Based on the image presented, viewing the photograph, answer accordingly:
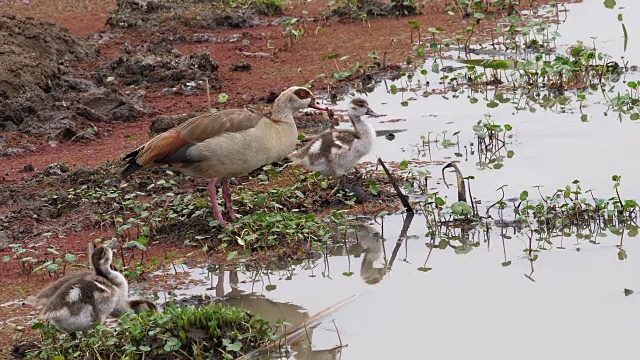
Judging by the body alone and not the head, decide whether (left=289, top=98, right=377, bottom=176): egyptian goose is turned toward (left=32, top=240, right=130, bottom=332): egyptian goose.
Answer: no

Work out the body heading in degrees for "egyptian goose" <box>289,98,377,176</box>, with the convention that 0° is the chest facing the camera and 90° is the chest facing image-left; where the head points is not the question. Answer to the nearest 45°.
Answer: approximately 270°

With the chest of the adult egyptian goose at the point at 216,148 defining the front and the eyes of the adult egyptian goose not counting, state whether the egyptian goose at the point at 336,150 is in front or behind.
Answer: in front

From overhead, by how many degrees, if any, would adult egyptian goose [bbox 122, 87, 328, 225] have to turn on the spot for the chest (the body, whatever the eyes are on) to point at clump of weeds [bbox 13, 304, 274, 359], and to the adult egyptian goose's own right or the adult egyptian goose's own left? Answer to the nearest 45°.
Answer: approximately 90° to the adult egyptian goose's own right

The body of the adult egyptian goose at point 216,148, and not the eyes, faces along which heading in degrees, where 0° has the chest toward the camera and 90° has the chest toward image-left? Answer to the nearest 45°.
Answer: approximately 270°

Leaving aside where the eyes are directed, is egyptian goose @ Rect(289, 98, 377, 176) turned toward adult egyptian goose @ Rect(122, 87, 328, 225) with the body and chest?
no

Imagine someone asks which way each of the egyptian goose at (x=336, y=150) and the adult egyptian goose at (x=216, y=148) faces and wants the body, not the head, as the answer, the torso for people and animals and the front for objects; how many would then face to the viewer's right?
2

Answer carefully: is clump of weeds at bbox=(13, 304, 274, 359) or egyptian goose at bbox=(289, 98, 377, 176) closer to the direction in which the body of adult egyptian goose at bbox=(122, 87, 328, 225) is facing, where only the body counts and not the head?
the egyptian goose

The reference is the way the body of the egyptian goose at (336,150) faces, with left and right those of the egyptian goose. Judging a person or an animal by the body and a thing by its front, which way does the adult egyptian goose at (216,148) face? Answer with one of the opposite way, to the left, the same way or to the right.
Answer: the same way

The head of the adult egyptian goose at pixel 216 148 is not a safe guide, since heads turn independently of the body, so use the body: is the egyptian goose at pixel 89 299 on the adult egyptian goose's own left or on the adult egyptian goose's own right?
on the adult egyptian goose's own right
